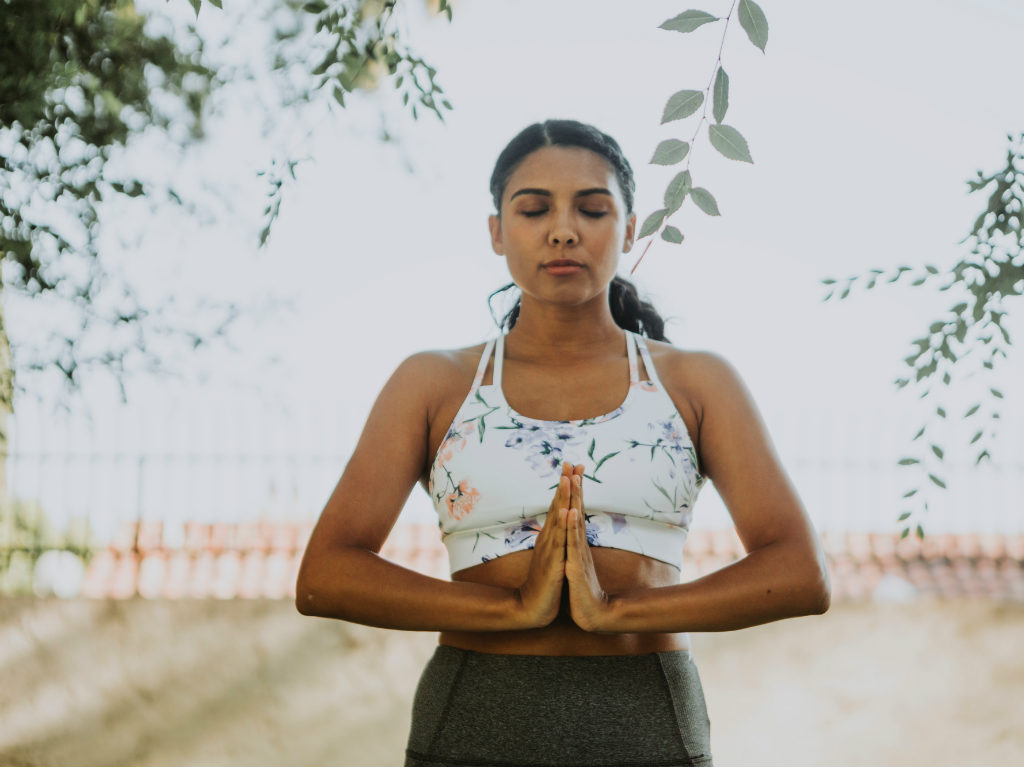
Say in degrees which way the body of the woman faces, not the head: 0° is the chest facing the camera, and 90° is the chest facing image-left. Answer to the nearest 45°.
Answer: approximately 0°
